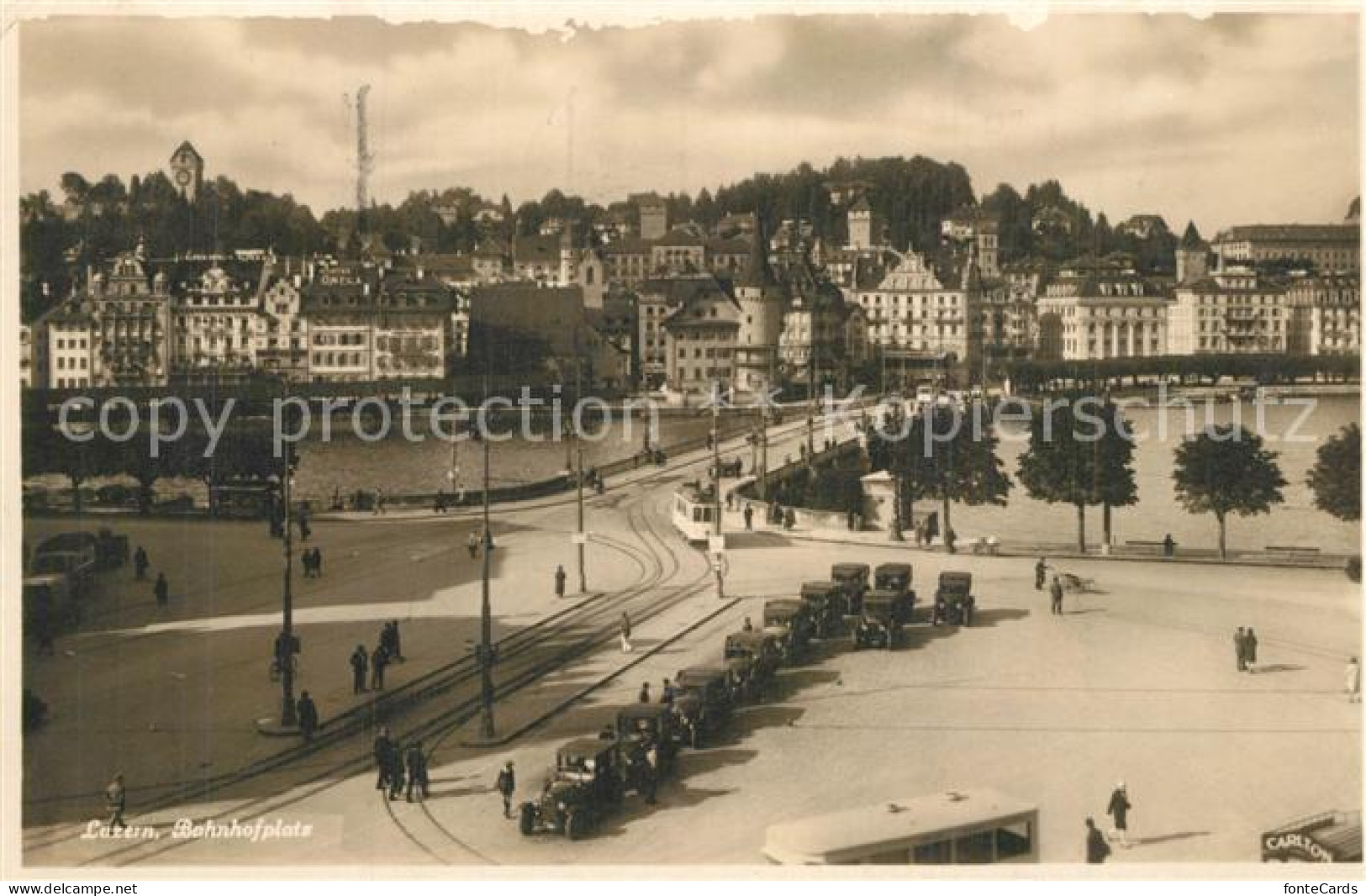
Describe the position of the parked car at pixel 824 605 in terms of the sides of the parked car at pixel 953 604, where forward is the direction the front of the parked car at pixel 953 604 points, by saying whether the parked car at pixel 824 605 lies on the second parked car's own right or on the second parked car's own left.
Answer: on the second parked car's own right

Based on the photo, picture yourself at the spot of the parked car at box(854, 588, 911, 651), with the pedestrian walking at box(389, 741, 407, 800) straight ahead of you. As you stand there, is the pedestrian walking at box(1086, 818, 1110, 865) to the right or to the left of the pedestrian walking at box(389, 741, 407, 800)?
left

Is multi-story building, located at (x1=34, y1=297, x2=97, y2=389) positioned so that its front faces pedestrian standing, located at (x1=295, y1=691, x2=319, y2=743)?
yes

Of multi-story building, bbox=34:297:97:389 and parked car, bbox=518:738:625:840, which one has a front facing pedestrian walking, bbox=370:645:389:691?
the multi-story building

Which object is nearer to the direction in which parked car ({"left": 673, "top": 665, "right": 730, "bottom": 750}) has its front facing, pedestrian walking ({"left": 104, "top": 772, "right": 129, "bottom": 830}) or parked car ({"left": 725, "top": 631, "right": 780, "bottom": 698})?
the pedestrian walking

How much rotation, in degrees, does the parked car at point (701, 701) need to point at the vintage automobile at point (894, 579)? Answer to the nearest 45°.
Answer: approximately 180°

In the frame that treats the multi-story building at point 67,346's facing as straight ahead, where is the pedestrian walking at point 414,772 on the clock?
The pedestrian walking is roughly at 12 o'clock from the multi-story building.

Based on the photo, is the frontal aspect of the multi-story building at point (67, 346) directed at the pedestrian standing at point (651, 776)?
yes

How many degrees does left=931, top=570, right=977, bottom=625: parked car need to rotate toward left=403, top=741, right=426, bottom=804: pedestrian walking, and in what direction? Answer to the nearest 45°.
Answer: approximately 45° to its right

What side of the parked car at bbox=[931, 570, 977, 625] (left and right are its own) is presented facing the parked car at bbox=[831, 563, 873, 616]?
right

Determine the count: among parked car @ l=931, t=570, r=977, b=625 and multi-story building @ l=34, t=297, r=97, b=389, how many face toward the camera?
2

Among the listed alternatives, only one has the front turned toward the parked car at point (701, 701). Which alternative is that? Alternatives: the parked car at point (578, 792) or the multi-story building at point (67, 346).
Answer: the multi-story building
